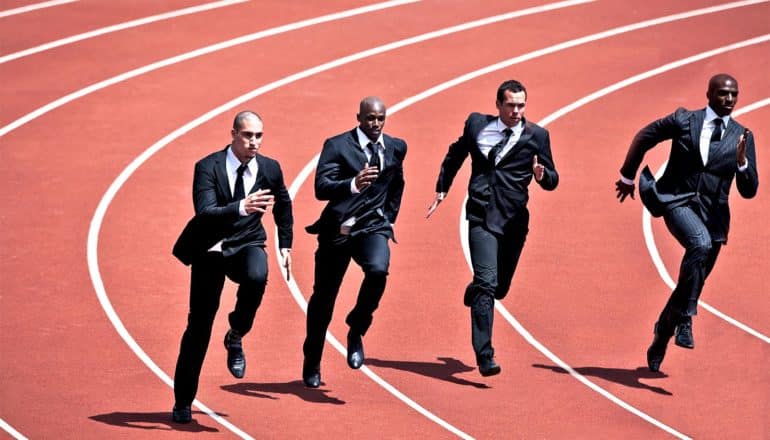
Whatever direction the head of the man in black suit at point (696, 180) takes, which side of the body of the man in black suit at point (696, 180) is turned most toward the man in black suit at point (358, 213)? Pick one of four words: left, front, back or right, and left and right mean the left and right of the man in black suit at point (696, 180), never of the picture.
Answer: right

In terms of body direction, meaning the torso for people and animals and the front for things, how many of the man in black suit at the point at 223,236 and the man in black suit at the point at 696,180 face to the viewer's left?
0

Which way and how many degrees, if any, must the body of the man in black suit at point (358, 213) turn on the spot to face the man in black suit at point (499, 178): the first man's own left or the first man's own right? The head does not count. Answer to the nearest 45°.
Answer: approximately 45° to the first man's own left

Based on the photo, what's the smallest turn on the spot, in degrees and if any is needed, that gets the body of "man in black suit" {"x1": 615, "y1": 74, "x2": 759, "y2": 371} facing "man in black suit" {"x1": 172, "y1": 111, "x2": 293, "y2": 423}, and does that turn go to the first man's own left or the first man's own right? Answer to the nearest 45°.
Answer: approximately 90° to the first man's own right

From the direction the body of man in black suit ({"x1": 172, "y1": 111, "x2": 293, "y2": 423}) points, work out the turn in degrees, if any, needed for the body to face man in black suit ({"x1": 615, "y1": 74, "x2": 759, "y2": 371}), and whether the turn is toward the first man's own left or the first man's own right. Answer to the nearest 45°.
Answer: approximately 45° to the first man's own left

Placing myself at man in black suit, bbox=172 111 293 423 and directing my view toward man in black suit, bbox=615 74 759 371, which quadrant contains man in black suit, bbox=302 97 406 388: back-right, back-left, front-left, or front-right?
front-left

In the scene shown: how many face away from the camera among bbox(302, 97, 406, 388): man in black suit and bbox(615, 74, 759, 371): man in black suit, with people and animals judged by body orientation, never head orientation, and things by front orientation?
0

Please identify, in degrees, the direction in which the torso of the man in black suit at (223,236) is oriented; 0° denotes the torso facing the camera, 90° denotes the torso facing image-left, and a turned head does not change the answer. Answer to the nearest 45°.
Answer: approximately 315°

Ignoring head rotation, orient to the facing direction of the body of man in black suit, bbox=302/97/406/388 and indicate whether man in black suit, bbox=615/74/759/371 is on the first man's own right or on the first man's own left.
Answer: on the first man's own left

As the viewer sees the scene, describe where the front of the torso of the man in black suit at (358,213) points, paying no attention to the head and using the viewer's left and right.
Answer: facing the viewer and to the right of the viewer

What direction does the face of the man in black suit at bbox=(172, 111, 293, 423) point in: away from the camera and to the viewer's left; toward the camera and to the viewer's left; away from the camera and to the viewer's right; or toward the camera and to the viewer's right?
toward the camera and to the viewer's right
